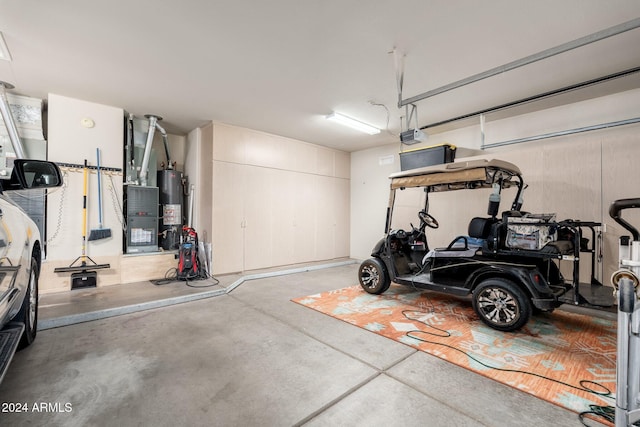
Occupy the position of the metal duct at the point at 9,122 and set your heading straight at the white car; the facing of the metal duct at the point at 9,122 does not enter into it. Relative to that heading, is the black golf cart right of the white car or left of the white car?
left

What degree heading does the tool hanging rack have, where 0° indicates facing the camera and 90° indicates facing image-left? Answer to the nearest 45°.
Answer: approximately 0°

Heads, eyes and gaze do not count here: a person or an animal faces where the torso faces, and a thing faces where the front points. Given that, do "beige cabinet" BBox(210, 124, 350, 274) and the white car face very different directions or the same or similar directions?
very different directions

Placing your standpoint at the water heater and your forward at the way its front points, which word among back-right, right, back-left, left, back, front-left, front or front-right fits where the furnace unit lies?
front-right

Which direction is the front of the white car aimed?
away from the camera

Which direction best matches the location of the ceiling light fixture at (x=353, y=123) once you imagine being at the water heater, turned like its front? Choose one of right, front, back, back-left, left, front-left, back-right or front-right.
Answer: front-left

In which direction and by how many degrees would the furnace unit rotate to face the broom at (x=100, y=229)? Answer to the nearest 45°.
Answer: approximately 90° to its right

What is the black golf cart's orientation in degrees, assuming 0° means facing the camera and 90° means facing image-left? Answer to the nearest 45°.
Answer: approximately 135°

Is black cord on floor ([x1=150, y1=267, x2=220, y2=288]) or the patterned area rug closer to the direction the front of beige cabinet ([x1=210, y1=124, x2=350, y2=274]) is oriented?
the patterned area rug

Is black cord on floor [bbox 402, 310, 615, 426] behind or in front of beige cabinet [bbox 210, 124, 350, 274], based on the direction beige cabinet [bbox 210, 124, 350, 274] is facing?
in front

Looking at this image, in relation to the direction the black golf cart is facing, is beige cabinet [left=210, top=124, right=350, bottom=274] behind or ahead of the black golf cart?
ahead

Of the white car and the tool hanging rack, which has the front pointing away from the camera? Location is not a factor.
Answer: the white car
